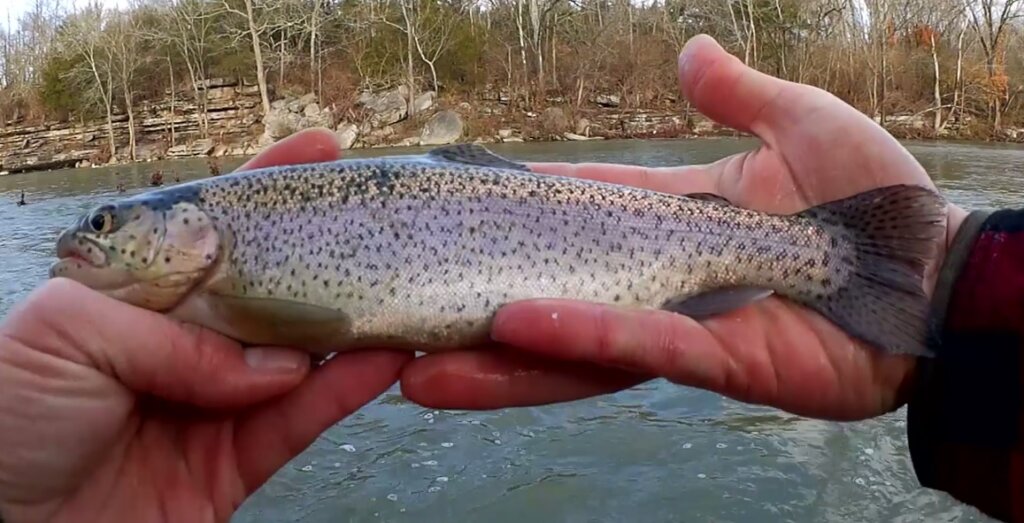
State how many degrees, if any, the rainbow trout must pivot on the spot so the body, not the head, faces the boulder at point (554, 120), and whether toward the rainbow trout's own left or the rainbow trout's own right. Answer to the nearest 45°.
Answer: approximately 90° to the rainbow trout's own right

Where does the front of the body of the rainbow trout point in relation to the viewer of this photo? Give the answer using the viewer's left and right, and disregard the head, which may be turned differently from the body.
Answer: facing to the left of the viewer

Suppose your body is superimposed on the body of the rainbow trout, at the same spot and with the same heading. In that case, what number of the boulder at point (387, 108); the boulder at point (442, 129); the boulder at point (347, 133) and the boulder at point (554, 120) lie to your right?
4

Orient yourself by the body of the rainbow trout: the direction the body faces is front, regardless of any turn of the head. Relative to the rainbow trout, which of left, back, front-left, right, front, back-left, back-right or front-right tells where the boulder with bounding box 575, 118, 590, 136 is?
right

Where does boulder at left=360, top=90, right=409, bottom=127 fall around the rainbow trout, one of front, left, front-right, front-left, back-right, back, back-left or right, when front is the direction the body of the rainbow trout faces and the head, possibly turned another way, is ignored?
right

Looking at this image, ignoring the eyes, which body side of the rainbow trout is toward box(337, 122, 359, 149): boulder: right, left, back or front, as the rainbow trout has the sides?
right

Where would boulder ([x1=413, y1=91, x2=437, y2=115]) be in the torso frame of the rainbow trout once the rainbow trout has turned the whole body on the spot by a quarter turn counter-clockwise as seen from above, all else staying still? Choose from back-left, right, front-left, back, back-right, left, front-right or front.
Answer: back

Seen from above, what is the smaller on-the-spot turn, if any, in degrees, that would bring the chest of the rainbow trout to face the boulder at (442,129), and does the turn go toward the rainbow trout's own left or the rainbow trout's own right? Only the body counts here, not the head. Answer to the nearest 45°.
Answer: approximately 90° to the rainbow trout's own right
